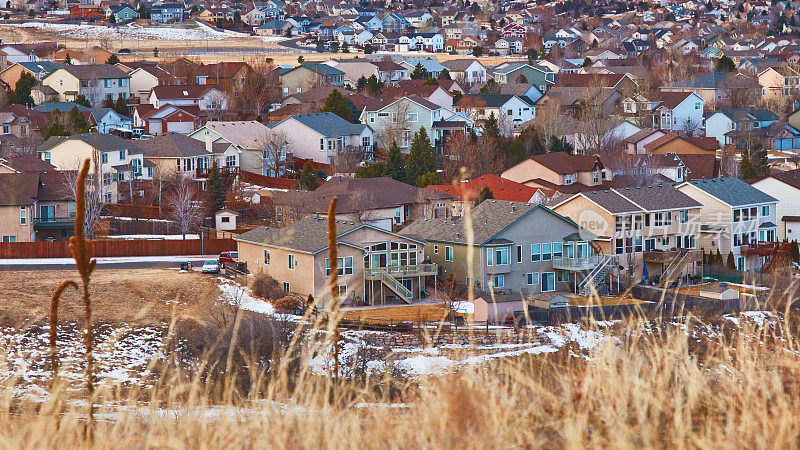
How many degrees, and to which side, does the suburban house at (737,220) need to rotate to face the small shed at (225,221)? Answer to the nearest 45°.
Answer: approximately 45° to its left

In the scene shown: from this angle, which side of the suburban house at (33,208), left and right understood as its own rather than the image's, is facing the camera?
back

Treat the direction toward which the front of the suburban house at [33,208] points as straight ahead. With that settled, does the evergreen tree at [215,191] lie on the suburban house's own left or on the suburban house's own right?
on the suburban house's own right

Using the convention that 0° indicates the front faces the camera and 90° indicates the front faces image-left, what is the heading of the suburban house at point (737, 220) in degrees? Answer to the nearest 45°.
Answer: approximately 135°

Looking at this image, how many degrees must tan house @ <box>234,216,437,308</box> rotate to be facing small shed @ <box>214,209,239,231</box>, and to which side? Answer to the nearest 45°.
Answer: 0° — it already faces it
